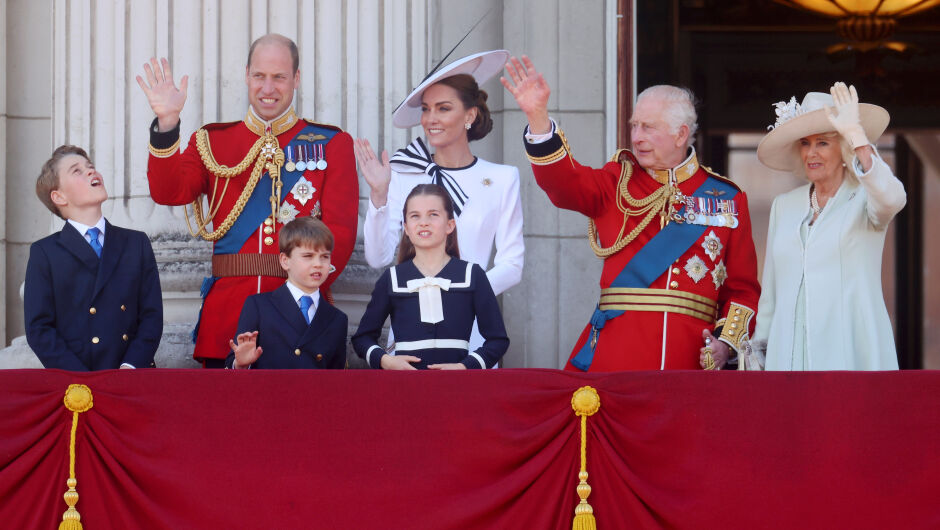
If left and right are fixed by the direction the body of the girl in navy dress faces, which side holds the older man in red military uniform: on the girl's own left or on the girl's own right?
on the girl's own left

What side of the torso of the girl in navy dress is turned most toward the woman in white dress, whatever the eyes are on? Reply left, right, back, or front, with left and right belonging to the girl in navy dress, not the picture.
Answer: back

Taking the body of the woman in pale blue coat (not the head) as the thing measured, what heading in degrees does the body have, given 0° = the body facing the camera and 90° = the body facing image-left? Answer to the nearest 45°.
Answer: approximately 45°

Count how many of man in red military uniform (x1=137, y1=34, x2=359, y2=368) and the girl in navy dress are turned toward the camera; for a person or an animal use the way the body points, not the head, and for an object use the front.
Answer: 2

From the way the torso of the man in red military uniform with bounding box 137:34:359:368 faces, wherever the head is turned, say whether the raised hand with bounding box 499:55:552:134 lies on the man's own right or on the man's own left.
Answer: on the man's own left
